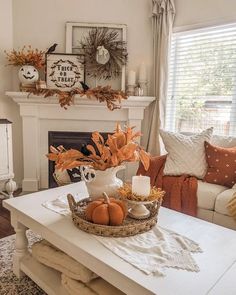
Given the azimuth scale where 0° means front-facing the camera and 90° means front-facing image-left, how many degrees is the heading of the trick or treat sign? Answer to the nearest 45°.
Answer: approximately 0°

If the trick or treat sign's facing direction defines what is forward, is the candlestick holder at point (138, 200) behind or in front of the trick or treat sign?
in front

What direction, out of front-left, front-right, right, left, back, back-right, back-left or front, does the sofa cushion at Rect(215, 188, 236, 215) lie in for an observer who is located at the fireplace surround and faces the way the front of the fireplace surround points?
front-left

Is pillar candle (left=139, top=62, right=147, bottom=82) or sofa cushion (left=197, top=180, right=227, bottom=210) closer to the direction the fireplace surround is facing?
the sofa cushion

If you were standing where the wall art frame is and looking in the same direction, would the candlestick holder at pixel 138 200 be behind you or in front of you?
in front

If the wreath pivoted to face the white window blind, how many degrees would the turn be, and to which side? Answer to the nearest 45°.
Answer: approximately 90° to its left

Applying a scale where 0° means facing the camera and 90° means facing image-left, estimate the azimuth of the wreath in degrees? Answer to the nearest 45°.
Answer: approximately 0°
